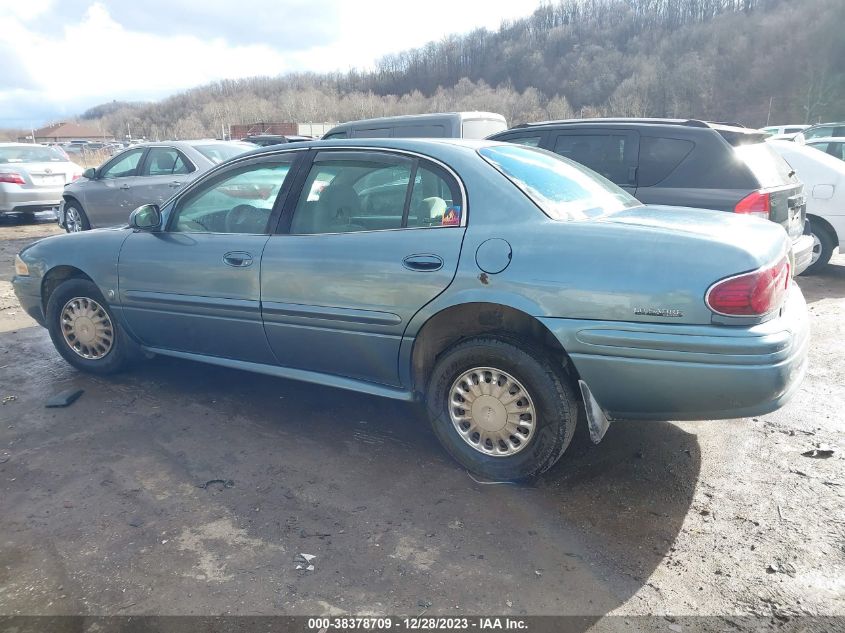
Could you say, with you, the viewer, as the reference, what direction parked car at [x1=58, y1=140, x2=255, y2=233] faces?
facing away from the viewer and to the left of the viewer

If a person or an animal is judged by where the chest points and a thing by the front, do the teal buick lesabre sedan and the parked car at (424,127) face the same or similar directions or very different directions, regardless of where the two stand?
same or similar directions

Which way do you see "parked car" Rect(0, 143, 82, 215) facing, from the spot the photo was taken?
facing away from the viewer and to the left of the viewer

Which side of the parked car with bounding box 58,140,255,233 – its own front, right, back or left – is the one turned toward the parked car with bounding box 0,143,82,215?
front

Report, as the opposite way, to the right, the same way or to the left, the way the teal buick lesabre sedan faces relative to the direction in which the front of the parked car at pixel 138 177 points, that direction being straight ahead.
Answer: the same way

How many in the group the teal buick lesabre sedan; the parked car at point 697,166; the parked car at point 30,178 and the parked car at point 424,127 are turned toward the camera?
0

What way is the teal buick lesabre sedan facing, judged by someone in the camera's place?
facing away from the viewer and to the left of the viewer

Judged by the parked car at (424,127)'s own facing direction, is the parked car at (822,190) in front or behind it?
behind

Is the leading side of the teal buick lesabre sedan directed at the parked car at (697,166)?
no

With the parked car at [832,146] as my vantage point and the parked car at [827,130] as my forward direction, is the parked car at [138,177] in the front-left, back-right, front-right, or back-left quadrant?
back-left

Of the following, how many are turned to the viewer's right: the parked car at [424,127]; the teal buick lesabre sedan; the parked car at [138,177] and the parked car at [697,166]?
0

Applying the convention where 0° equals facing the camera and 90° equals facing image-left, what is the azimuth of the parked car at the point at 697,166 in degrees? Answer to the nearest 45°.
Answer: approximately 135°

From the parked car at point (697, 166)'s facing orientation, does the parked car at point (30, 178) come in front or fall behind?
in front

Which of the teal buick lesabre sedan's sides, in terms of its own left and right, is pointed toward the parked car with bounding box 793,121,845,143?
right

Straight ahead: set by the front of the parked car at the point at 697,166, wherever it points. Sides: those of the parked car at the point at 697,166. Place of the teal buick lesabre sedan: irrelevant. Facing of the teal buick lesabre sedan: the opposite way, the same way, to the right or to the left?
the same way

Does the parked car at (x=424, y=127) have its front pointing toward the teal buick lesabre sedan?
no

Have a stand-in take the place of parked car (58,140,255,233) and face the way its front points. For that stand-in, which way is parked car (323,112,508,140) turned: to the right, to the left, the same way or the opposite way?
the same way

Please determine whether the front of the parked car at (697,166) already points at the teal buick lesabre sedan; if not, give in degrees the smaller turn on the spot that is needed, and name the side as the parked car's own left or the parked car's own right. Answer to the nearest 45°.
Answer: approximately 135° to the parked car's own left

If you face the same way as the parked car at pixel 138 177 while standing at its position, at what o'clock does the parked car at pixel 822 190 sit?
the parked car at pixel 822 190 is roughly at 6 o'clock from the parked car at pixel 138 177.

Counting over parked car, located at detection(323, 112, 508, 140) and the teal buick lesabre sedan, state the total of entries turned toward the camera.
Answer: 0

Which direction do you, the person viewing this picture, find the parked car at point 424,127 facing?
facing away from the viewer and to the left of the viewer
